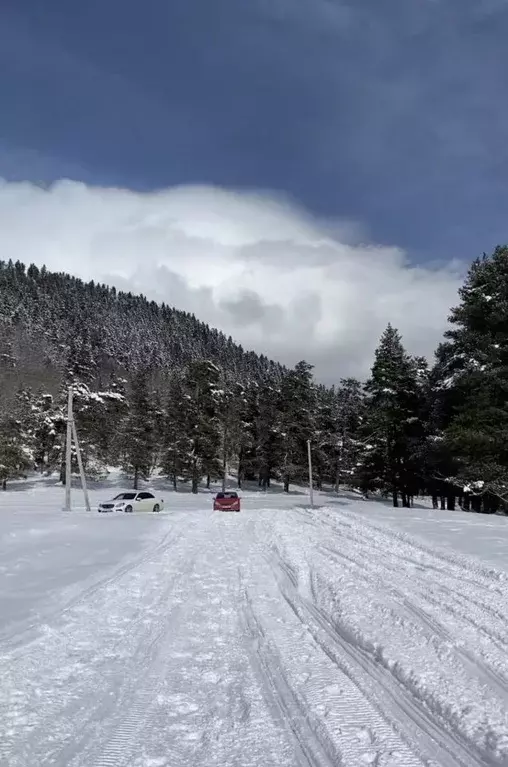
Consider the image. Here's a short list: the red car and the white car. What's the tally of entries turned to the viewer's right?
0

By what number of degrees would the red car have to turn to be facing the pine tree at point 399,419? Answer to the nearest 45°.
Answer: approximately 135° to its left

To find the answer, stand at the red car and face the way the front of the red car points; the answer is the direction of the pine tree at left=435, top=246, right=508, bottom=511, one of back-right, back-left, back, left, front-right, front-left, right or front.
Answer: front-left

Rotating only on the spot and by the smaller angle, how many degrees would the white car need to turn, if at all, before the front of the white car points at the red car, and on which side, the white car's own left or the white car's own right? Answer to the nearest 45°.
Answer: approximately 135° to the white car's own left

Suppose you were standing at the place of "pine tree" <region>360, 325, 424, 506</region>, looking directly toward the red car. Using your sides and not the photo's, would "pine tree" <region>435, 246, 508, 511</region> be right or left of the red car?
left

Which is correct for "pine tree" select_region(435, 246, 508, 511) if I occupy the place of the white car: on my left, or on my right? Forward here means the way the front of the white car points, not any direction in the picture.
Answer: on my left

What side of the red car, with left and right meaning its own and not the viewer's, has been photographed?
front

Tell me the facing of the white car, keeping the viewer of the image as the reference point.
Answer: facing the viewer and to the left of the viewer

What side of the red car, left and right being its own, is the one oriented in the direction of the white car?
right

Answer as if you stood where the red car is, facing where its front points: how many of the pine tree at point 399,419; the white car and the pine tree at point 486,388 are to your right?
1
